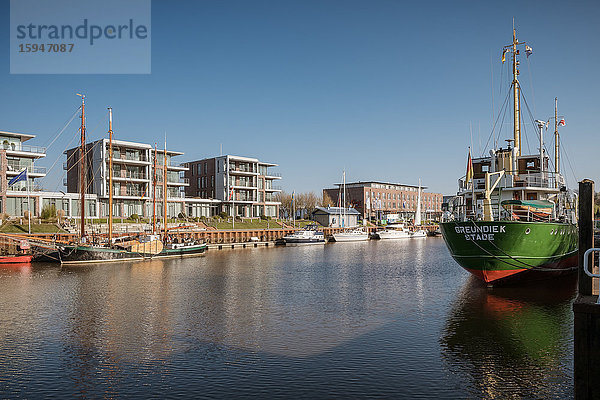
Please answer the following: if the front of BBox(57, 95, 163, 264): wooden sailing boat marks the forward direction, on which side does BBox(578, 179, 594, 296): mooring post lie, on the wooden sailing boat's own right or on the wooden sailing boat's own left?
on the wooden sailing boat's own left

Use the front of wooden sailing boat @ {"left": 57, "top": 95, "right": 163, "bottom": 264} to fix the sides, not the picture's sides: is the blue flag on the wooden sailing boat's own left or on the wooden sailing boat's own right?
on the wooden sailing boat's own right

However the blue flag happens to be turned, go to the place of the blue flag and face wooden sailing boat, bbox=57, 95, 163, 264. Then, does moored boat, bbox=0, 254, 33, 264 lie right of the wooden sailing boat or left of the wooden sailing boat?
right
